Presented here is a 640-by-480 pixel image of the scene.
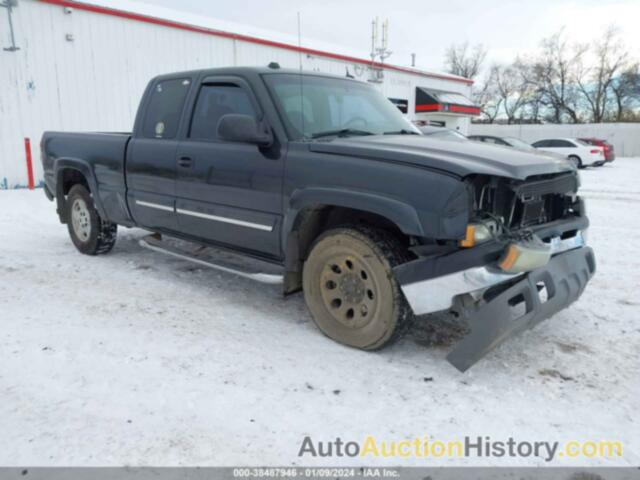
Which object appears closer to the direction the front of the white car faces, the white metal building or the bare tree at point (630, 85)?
the white metal building

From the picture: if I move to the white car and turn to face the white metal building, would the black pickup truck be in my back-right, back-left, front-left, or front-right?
front-left

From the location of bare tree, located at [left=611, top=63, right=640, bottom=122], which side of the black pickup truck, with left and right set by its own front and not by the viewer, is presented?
left

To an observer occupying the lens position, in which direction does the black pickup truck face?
facing the viewer and to the right of the viewer

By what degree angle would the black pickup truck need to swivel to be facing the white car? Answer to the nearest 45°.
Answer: approximately 90° to its left

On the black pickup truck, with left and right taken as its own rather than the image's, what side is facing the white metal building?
back
